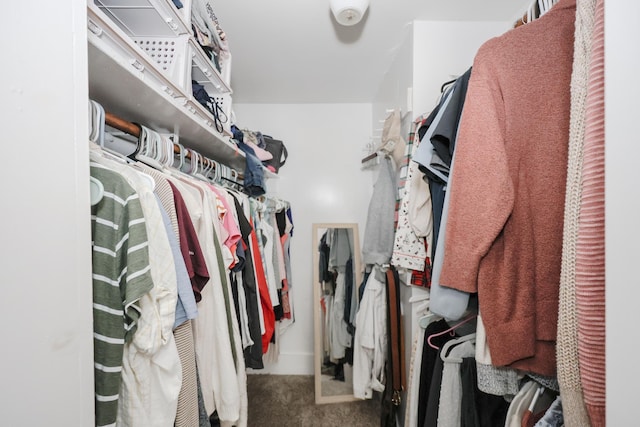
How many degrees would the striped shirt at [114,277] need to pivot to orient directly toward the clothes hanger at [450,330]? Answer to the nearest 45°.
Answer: approximately 90° to its left

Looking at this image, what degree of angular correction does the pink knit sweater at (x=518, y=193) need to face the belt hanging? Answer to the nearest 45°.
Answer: approximately 135° to its right

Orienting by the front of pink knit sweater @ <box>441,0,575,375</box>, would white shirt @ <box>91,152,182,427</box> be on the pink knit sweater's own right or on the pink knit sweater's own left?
on the pink knit sweater's own right

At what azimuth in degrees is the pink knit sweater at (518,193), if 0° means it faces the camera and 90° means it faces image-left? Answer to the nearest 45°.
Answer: approximately 0°

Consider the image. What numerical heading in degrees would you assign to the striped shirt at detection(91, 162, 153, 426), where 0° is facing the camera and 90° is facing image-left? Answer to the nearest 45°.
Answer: approximately 0°

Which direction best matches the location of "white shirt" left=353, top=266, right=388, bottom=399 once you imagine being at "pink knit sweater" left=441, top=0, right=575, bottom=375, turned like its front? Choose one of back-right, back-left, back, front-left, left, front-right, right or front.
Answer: back-right

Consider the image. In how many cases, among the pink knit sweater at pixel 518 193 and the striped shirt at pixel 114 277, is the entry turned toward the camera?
2

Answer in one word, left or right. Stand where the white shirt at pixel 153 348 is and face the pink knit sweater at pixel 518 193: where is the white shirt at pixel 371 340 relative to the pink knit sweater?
left
